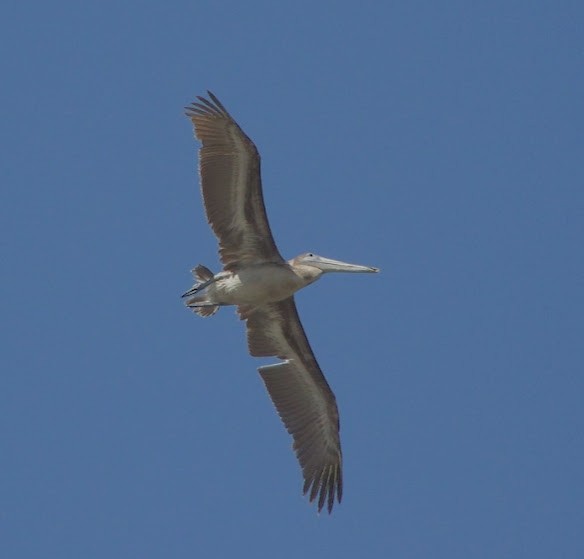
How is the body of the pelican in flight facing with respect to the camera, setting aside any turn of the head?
to the viewer's right
